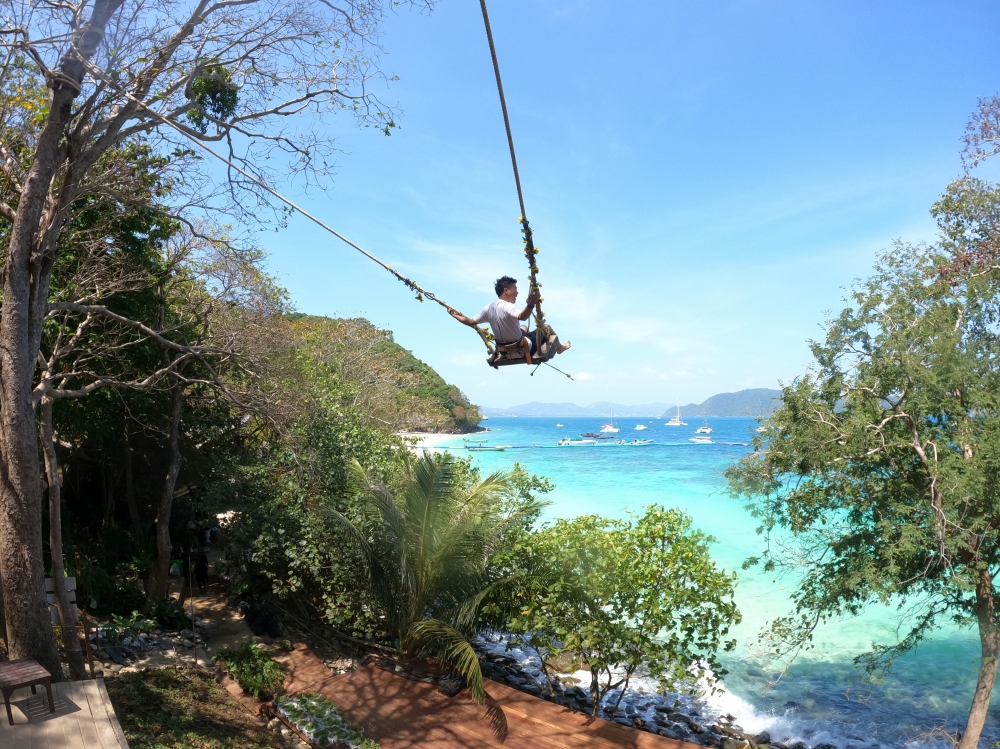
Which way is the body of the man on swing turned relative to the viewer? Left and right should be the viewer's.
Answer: facing away from the viewer and to the right of the viewer

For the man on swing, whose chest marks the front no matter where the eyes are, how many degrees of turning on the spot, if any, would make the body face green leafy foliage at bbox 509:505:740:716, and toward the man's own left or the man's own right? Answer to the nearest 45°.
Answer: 0° — they already face it

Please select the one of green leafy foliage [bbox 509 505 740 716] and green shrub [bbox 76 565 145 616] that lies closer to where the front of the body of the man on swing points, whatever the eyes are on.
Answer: the green leafy foliage
